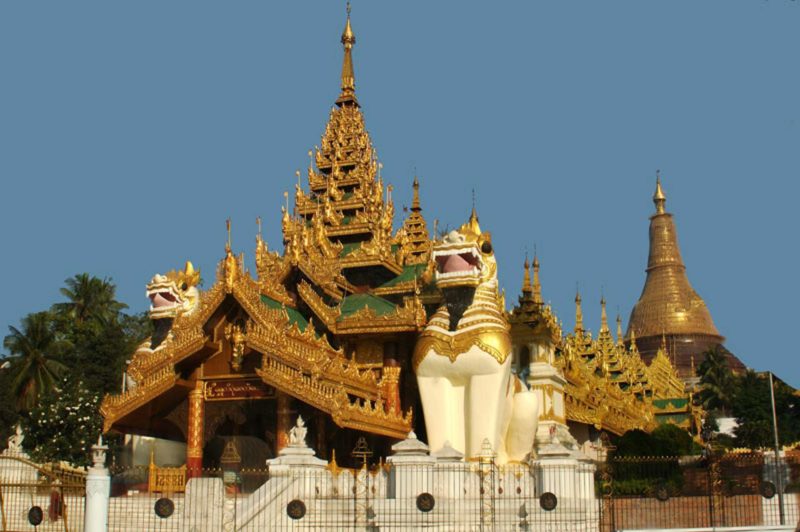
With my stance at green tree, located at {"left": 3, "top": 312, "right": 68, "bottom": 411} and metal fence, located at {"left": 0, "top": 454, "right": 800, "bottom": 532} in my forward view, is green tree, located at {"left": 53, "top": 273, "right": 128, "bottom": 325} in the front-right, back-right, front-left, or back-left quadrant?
back-left

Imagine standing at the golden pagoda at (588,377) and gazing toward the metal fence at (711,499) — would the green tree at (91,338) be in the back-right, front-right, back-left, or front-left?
front-right

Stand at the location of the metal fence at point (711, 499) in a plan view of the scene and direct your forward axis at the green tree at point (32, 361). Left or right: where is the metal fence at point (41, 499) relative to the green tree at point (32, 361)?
left

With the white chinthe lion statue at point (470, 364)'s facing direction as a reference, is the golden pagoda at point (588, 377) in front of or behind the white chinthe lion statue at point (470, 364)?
behind

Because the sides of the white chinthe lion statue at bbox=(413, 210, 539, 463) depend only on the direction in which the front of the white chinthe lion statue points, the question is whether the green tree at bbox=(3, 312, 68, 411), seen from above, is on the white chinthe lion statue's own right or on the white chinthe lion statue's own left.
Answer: on the white chinthe lion statue's own right

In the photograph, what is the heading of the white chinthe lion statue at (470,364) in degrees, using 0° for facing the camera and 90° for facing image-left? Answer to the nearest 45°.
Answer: approximately 45°

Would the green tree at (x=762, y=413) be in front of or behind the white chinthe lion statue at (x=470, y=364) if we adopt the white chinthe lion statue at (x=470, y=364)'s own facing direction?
behind

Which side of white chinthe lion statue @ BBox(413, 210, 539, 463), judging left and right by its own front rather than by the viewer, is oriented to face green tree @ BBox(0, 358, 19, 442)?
right

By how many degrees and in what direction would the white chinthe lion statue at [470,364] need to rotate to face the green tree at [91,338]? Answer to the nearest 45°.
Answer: approximately 90° to its right

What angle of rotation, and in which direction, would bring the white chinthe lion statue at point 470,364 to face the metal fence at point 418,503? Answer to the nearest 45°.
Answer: approximately 45° to its left
